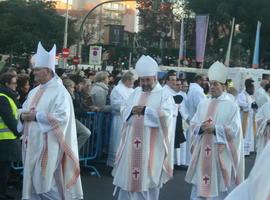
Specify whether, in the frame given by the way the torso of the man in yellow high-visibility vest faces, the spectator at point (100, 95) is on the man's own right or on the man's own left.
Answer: on the man's own left

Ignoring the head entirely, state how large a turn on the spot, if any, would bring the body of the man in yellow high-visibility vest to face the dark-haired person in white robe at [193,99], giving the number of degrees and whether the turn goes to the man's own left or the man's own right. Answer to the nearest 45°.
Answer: approximately 45° to the man's own left

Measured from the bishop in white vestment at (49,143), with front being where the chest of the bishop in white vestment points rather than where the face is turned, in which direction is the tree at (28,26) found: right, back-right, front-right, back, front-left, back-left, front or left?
back-right

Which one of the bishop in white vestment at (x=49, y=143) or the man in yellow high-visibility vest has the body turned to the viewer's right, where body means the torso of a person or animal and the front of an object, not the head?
the man in yellow high-visibility vest

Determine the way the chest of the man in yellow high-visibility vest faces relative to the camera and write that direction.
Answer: to the viewer's right

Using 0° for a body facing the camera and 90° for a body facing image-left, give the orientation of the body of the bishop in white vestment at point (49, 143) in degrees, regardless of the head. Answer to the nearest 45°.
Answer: approximately 45°

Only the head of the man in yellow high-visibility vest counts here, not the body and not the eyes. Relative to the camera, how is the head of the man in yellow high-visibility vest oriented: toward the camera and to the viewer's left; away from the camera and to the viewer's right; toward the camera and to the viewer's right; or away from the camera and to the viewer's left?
toward the camera and to the viewer's right

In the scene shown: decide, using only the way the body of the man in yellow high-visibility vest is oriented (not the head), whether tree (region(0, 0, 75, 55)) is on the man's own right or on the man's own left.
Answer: on the man's own left
